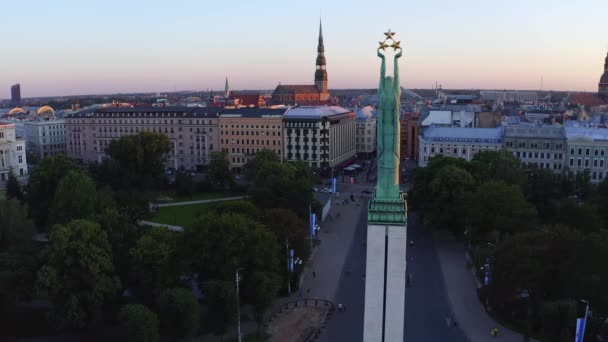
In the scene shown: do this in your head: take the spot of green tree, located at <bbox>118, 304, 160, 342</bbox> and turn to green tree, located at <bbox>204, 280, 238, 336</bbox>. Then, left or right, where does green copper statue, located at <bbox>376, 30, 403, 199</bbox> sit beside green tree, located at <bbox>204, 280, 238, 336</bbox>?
right

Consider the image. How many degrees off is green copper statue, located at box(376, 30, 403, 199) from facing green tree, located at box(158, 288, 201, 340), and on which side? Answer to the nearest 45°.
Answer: approximately 90° to its left

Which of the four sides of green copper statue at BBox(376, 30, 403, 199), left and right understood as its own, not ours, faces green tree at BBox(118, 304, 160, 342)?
left

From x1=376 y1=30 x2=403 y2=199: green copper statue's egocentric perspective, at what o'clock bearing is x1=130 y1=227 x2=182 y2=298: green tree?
The green tree is roughly at 10 o'clock from the green copper statue.

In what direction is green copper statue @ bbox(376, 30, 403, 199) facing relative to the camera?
away from the camera

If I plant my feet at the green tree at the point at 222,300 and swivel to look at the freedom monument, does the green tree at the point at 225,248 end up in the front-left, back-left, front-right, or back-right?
back-left
